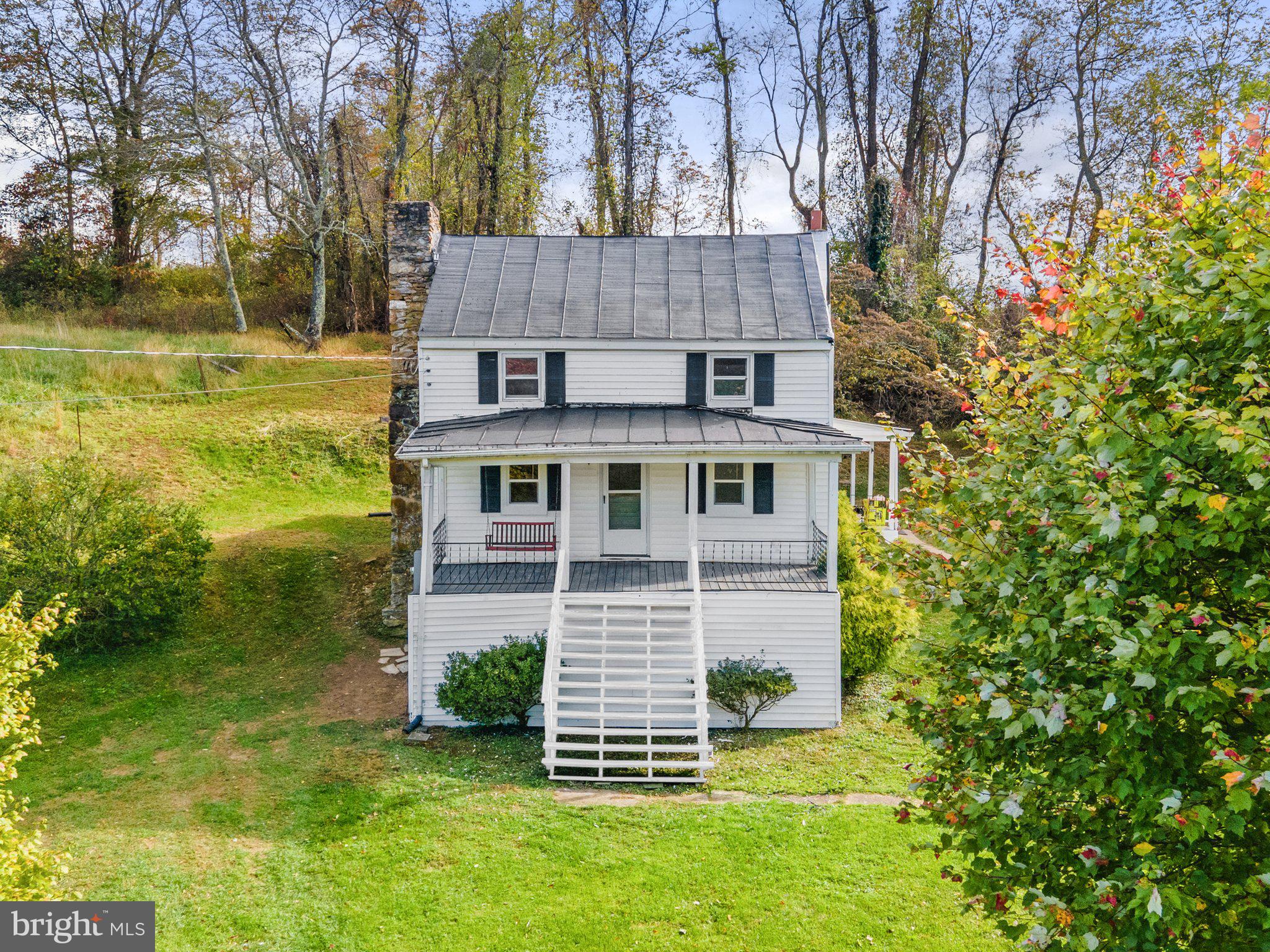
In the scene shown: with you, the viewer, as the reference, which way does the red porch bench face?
facing the viewer

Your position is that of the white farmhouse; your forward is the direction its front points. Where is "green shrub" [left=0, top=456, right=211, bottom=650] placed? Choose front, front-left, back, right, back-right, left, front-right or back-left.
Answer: right

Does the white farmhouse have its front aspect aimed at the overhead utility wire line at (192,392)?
no

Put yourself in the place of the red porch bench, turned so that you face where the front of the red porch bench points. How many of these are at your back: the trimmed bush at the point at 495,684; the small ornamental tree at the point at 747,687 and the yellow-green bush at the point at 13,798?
0

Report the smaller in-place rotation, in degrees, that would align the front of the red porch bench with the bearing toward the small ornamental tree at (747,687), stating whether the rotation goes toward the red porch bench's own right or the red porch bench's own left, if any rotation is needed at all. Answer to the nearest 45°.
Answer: approximately 45° to the red porch bench's own left

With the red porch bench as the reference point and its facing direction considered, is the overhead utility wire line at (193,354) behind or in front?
behind

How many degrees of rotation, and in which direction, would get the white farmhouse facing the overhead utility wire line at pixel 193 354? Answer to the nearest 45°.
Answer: approximately 135° to its right

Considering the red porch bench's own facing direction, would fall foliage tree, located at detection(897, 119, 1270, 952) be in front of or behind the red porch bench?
in front

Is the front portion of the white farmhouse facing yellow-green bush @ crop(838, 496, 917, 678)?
no

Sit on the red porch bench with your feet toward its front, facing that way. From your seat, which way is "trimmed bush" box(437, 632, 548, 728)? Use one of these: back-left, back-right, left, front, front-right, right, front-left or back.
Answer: front

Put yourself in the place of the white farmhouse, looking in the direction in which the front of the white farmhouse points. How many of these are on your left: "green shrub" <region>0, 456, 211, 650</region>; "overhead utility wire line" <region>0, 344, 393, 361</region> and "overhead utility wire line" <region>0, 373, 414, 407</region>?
0

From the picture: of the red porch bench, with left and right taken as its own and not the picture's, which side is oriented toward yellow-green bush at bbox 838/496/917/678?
left
